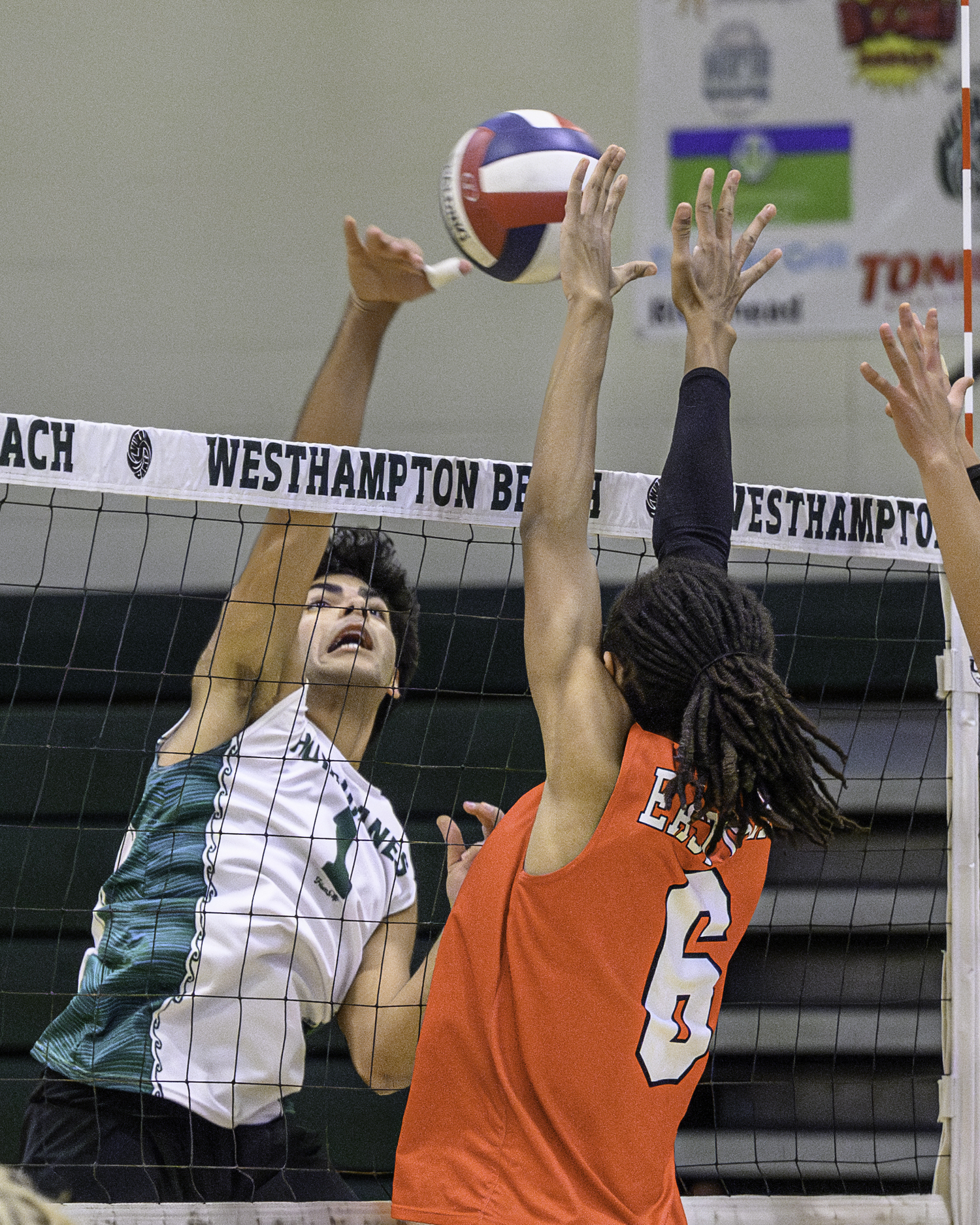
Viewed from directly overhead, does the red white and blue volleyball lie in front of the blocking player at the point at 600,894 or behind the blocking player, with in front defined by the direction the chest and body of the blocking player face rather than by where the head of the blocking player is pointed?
in front

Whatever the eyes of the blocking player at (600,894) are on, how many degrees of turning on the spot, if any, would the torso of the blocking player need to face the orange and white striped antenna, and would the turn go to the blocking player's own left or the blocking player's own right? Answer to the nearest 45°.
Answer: approximately 90° to the blocking player's own right

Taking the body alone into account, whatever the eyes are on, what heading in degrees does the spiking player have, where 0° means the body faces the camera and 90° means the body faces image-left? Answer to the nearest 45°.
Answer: approximately 315°

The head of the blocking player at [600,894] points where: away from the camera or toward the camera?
away from the camera

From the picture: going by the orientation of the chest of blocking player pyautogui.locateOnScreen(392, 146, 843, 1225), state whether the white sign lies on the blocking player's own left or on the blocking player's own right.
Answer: on the blocking player's own right

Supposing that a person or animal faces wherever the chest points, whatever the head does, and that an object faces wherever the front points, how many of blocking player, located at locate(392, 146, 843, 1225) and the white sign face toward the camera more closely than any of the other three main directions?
1

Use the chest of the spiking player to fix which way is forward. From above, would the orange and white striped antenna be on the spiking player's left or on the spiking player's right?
on the spiking player's left

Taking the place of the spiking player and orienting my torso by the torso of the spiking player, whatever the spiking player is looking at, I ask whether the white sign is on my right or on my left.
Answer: on my left

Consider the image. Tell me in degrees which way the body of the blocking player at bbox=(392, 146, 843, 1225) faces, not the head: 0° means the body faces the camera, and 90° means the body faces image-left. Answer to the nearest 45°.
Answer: approximately 135°
